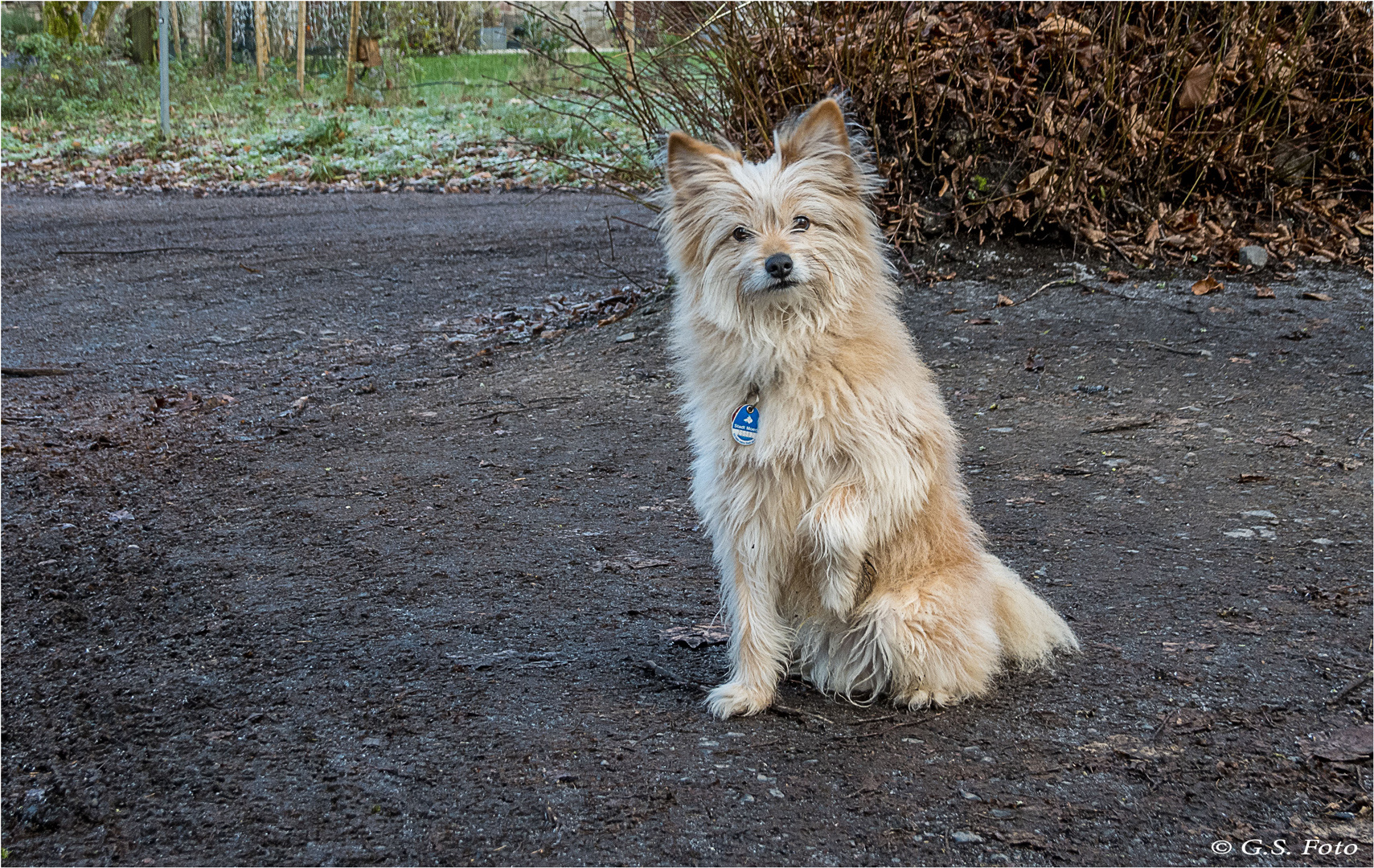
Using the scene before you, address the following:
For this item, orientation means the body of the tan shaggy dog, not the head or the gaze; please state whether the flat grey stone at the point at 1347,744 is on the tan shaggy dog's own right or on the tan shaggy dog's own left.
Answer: on the tan shaggy dog's own left

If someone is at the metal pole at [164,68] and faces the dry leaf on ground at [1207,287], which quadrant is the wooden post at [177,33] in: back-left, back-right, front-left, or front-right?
back-left

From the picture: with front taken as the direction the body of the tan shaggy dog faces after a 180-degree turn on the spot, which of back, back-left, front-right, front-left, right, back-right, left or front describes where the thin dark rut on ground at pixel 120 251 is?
left

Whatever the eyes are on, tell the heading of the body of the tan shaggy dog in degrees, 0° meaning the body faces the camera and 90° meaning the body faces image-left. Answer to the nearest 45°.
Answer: approximately 45°

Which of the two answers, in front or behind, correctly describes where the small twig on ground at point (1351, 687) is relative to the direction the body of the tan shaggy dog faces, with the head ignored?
behind

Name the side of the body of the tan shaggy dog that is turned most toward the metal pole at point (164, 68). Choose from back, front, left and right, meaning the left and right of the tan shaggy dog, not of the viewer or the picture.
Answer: right

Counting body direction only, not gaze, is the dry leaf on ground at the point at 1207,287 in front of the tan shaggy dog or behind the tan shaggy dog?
behind

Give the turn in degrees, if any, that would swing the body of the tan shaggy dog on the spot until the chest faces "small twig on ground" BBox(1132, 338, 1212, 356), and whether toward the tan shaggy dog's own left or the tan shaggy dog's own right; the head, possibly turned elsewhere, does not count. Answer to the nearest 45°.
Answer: approximately 180°

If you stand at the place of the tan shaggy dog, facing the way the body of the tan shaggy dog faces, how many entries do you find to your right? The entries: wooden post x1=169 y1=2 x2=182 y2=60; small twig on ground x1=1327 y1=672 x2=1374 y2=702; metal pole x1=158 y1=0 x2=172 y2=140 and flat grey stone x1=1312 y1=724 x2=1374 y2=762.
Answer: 2

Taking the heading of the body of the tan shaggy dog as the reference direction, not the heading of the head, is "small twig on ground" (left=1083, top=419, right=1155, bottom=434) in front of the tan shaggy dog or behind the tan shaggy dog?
behind

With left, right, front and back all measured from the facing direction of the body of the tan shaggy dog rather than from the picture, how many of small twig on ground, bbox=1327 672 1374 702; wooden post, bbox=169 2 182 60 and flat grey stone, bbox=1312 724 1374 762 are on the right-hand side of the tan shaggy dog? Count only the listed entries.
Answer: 1
